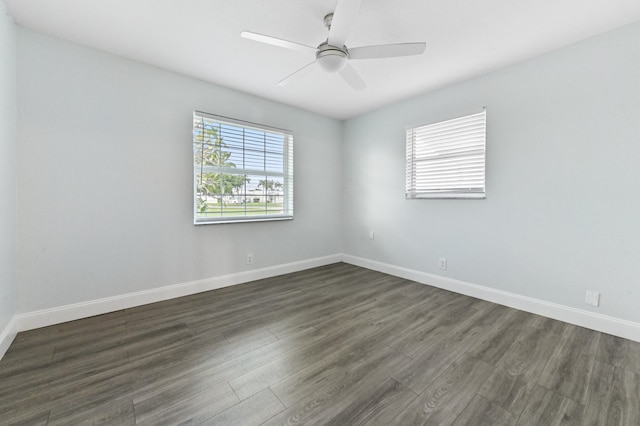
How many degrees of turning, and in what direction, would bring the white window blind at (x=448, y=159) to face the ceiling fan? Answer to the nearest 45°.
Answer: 0° — it already faces it

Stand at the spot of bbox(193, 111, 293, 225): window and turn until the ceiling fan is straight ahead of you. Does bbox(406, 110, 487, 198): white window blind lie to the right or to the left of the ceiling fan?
left

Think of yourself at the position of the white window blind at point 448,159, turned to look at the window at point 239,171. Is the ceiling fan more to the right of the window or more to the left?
left

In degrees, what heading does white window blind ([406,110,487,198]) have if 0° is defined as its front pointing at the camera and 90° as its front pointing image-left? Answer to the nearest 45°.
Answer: approximately 45°
